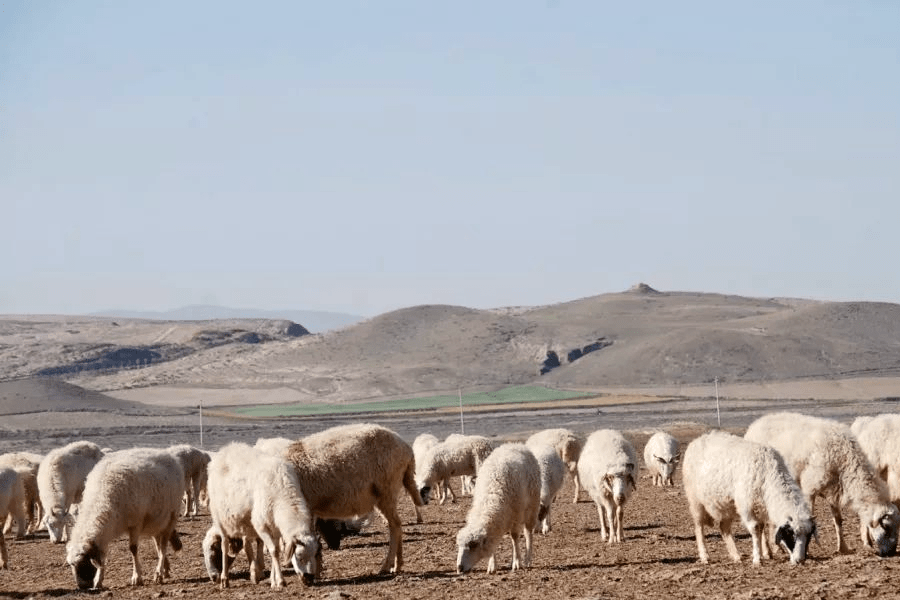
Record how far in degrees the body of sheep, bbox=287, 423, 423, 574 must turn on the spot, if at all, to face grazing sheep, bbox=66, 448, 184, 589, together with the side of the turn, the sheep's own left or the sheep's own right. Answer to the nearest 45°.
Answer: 0° — it already faces it

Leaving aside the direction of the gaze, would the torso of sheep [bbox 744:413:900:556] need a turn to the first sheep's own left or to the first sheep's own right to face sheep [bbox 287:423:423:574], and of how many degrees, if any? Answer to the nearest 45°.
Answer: approximately 135° to the first sheep's own right

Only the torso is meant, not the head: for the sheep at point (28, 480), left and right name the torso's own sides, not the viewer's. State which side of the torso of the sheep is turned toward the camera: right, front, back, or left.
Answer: left

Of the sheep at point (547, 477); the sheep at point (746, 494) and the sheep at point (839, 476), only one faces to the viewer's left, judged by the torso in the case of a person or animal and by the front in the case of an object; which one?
the sheep at point (547, 477)

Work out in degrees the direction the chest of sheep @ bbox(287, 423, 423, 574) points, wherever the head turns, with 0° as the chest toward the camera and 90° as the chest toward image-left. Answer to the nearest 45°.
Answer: approximately 90°
